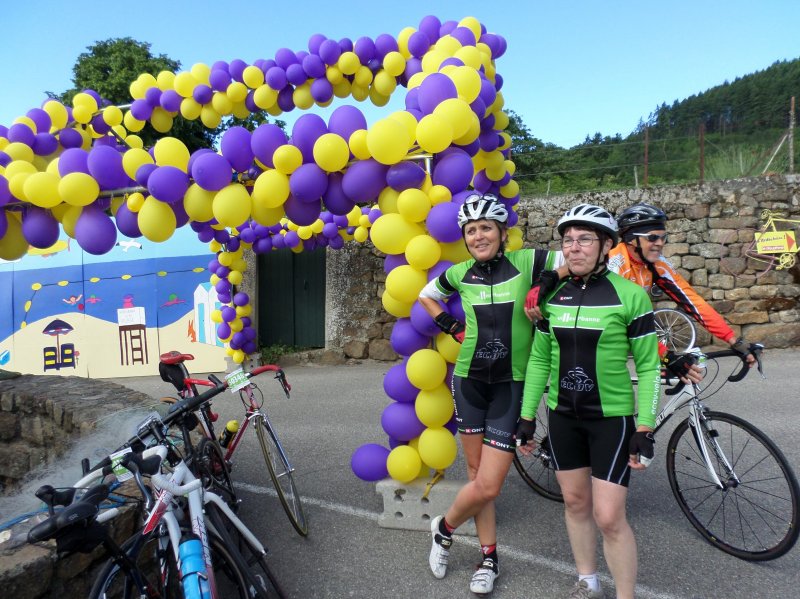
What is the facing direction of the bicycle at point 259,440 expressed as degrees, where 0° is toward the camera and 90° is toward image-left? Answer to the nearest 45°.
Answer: approximately 315°

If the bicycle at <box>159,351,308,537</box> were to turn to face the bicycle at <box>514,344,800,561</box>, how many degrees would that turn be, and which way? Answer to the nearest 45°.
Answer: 0° — it already faces it

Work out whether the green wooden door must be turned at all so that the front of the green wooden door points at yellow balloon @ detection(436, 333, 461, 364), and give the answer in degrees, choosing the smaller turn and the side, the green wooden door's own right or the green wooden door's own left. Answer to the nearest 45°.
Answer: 0° — it already faces it

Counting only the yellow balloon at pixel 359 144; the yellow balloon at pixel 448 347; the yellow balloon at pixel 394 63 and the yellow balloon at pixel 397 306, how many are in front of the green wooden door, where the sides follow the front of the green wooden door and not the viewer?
4

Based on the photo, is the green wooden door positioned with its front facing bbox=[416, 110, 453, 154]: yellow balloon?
yes

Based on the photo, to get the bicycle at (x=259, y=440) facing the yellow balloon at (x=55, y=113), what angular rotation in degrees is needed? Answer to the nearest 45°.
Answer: approximately 180°

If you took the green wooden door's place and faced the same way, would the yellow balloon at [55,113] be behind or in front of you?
in front

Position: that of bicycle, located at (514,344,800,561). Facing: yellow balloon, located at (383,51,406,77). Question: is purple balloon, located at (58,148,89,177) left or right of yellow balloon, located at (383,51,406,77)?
left

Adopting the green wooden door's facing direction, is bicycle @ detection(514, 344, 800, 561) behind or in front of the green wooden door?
in front

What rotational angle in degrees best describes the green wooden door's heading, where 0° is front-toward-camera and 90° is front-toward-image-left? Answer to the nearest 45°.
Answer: approximately 0°
